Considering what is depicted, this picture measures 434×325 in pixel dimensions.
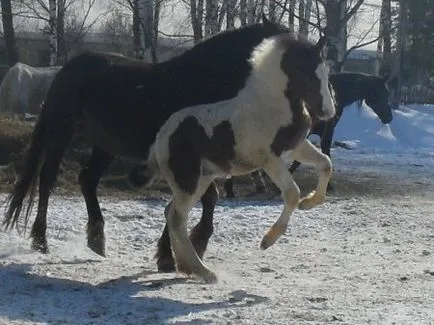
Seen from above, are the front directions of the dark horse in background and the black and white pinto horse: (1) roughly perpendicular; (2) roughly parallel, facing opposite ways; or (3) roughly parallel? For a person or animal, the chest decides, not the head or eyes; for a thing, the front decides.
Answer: roughly parallel

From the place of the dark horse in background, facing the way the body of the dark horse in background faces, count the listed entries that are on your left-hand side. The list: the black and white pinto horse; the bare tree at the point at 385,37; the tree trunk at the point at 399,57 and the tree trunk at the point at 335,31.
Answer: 3

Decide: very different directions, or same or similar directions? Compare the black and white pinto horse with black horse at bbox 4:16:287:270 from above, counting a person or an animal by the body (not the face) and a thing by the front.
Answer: same or similar directions

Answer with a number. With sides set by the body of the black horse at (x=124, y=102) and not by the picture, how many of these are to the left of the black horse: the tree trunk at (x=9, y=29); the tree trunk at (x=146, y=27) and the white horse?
3

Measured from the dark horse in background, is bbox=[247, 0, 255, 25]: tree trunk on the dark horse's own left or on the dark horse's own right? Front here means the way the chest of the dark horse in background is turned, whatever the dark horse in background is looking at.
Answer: on the dark horse's own left

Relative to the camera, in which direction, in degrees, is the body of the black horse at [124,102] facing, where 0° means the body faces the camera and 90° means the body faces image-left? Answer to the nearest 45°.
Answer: approximately 270°

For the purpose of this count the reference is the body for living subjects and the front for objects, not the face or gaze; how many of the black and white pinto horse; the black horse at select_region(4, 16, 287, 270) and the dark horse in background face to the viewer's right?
3

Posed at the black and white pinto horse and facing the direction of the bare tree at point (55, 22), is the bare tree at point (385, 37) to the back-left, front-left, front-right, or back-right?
front-right

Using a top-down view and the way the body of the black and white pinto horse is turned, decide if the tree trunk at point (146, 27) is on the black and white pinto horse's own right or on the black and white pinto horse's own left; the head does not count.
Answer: on the black and white pinto horse's own left

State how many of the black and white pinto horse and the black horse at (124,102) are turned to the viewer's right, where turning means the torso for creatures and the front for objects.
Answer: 2

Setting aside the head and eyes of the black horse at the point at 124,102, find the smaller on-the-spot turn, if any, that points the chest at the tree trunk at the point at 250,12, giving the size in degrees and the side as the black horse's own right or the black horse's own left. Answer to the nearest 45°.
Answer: approximately 90° to the black horse's own left

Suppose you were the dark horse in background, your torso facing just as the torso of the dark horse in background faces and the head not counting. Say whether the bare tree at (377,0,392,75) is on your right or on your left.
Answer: on your left

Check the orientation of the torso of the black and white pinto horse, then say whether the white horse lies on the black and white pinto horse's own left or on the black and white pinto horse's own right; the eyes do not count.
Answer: on the black and white pinto horse's own left

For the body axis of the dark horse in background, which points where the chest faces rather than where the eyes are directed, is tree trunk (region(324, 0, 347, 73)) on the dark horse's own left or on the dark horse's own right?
on the dark horse's own left

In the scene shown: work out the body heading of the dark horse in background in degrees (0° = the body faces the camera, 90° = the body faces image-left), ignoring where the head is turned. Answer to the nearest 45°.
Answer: approximately 270°

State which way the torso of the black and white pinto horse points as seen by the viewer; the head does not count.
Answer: to the viewer's right
